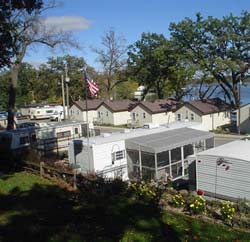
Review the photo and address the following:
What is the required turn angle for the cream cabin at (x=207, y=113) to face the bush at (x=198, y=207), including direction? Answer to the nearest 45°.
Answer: approximately 45° to its left

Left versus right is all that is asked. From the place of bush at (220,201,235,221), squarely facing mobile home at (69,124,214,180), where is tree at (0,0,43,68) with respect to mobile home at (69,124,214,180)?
left

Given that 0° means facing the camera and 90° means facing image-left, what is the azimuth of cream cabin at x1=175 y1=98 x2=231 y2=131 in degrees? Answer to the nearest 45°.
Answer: approximately 45°

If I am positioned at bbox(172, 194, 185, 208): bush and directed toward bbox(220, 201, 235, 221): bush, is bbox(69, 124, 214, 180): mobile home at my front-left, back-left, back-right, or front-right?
back-left

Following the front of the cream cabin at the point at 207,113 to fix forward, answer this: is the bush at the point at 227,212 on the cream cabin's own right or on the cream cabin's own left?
on the cream cabin's own left

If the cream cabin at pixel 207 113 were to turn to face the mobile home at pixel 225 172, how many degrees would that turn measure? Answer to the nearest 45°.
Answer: approximately 45° to its left
